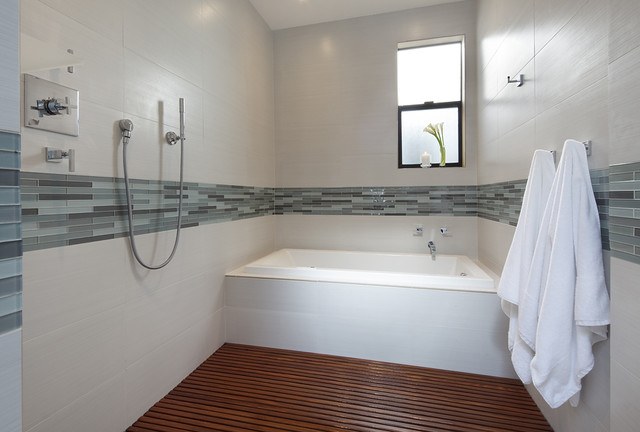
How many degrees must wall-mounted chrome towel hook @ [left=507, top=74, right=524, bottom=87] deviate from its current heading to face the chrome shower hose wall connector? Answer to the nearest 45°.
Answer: approximately 45° to its left

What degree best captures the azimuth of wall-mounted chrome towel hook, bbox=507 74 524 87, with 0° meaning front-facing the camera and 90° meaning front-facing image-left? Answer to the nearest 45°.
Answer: approximately 90°

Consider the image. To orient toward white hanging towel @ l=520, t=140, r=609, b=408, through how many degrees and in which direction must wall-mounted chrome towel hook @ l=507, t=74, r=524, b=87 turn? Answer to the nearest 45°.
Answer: approximately 90° to its left

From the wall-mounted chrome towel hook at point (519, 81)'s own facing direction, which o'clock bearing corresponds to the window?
The window is roughly at 2 o'clock from the wall-mounted chrome towel hook.

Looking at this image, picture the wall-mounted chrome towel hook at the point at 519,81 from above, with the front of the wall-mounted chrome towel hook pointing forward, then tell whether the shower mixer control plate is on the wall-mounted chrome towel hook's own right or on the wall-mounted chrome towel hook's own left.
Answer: on the wall-mounted chrome towel hook's own left

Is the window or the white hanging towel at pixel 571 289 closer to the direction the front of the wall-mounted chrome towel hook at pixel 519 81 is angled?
the window
